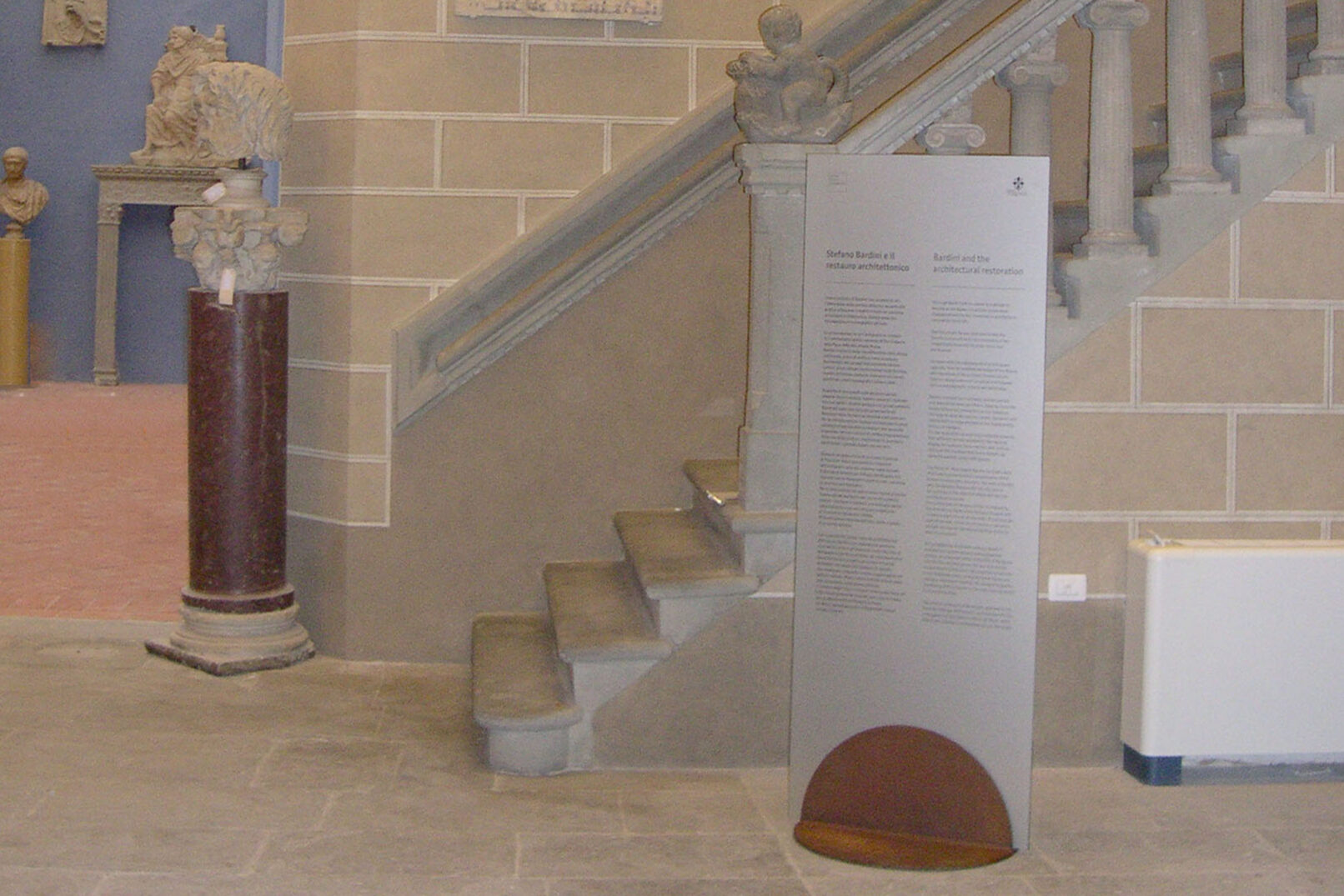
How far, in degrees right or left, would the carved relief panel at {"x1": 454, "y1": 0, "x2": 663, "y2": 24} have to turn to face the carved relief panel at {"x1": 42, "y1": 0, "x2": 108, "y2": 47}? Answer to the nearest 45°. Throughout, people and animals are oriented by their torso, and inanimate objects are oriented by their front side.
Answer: approximately 135° to its right

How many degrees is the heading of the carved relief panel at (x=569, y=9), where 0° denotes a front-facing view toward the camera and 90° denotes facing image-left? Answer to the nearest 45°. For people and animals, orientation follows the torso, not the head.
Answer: approximately 0°

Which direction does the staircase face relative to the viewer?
to the viewer's left

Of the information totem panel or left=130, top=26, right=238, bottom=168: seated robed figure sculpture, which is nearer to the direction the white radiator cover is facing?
the information totem panel

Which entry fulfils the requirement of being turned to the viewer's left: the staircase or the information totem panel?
the staircase

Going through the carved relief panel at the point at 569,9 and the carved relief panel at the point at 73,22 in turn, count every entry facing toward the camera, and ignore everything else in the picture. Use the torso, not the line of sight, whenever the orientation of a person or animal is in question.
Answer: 2

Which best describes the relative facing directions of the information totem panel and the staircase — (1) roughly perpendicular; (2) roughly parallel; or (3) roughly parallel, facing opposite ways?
roughly perpendicular
